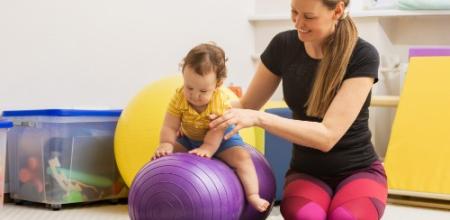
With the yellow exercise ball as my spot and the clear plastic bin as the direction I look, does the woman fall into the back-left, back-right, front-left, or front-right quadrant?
back-left

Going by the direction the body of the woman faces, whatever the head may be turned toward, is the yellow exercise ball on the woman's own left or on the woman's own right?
on the woman's own right

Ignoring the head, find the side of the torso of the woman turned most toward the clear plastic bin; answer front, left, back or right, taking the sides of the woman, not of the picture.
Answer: right

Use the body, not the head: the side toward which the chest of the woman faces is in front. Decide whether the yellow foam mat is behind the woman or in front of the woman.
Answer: behind

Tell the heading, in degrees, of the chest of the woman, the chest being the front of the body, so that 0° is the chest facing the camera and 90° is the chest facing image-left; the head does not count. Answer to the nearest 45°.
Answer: approximately 45°

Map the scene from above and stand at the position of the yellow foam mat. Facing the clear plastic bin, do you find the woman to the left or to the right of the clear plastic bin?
left
